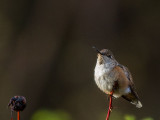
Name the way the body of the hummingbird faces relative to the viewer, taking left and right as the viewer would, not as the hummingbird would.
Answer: facing the viewer and to the left of the viewer
